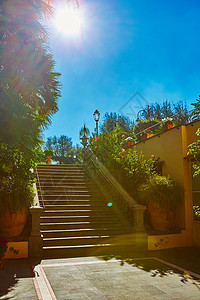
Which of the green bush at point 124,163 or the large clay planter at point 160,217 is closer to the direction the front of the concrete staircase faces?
the large clay planter

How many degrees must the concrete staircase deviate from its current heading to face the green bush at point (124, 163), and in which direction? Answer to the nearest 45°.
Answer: approximately 135° to its left

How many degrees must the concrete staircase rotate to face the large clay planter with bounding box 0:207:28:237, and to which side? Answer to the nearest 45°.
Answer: approximately 45° to its right

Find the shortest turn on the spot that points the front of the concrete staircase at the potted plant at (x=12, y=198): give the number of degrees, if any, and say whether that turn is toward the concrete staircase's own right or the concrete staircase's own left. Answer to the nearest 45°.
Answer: approximately 45° to the concrete staircase's own right

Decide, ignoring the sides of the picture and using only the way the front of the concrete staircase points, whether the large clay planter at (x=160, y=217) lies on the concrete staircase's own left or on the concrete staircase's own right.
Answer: on the concrete staircase's own left

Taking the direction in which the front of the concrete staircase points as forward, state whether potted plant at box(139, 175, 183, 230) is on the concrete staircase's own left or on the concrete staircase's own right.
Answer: on the concrete staircase's own left

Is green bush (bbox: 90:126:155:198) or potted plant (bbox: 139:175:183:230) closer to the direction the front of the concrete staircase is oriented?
the potted plant

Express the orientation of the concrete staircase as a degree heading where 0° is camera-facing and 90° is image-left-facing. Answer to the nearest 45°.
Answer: approximately 0°
